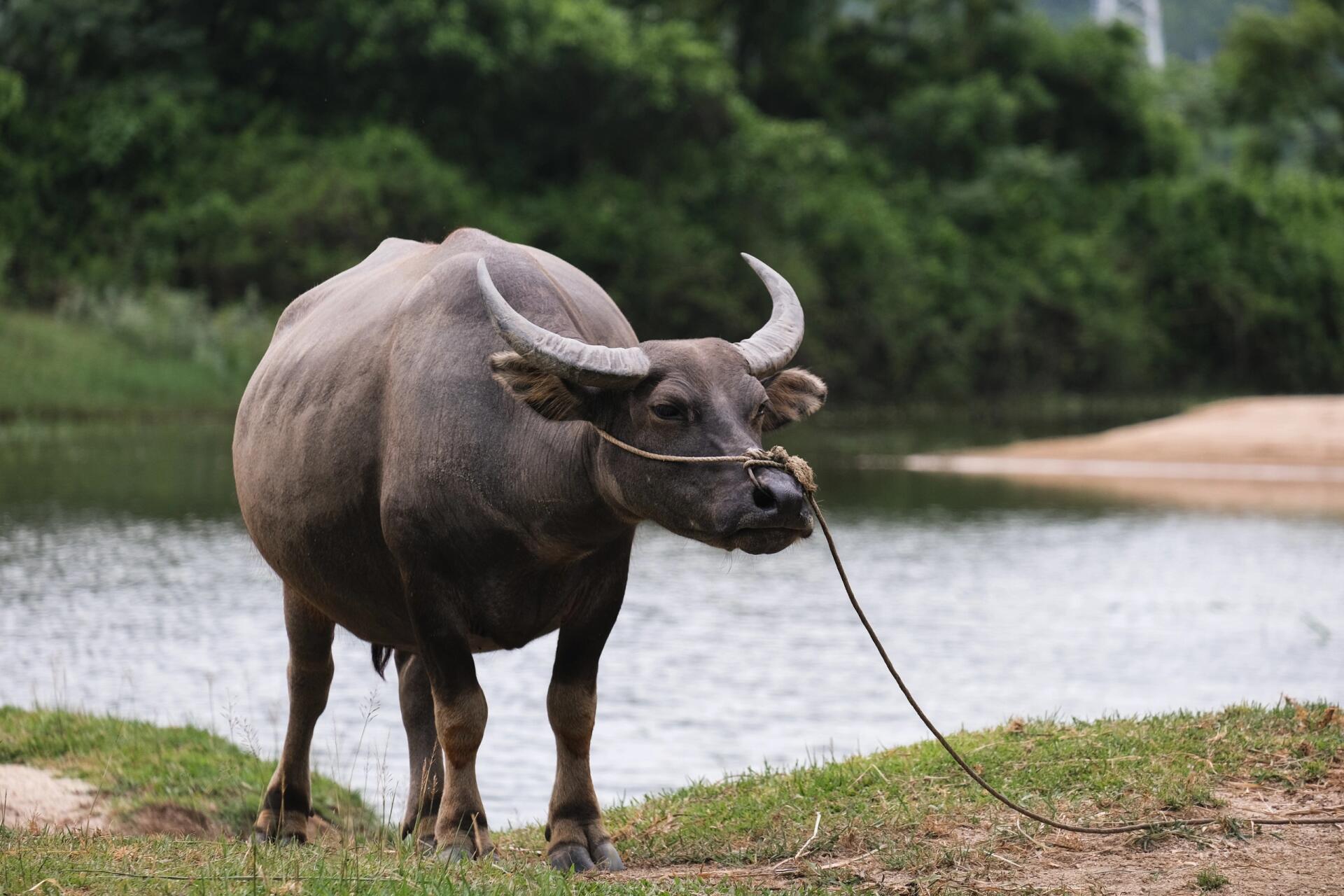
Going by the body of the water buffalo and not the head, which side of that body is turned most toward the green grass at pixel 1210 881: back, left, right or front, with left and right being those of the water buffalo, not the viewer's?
front

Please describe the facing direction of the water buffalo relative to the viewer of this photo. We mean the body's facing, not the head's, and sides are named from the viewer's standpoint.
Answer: facing the viewer and to the right of the viewer
